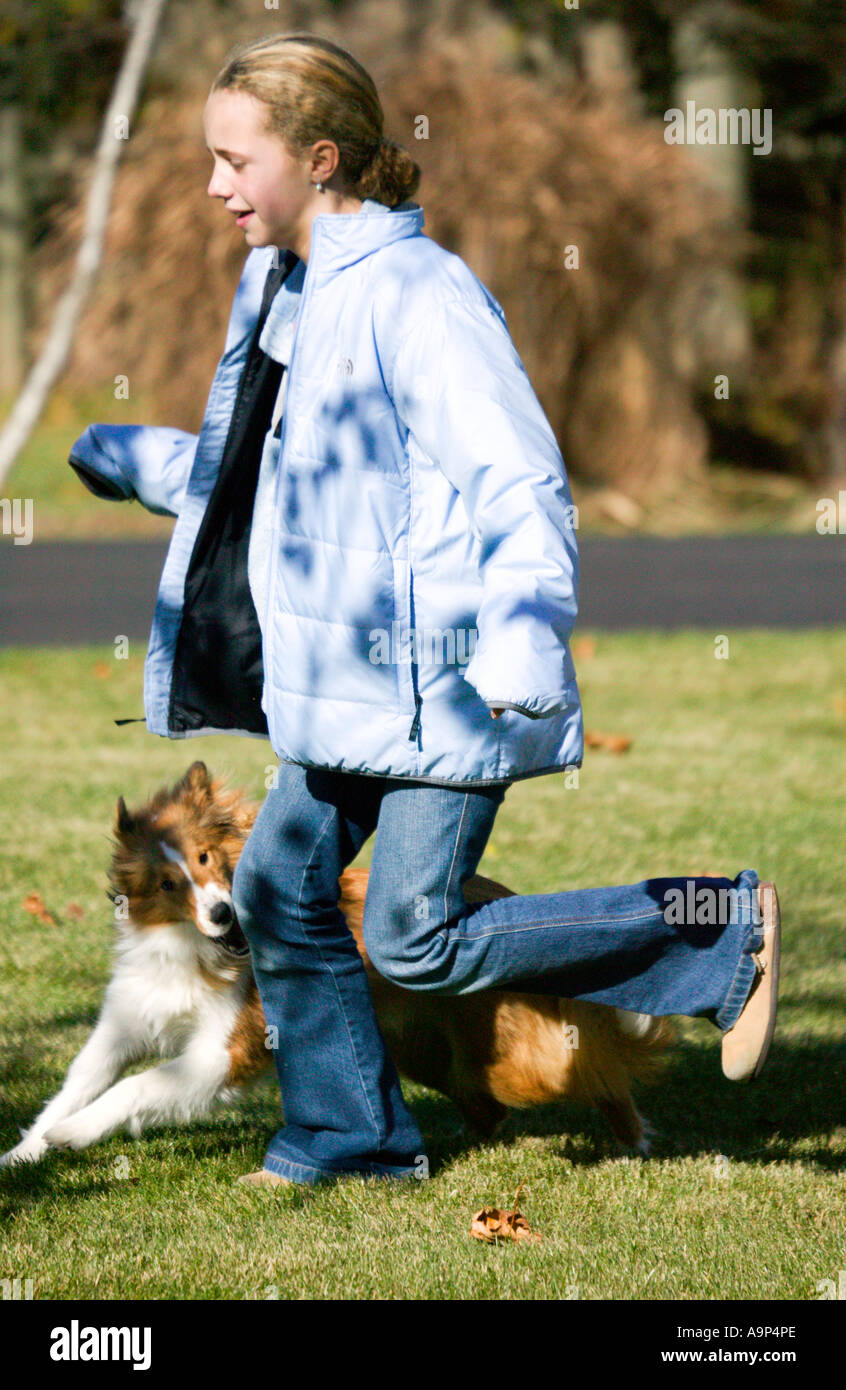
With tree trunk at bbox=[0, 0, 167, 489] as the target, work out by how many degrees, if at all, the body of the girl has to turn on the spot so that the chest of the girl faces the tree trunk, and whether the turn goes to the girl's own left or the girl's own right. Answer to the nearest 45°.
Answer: approximately 45° to the girl's own right

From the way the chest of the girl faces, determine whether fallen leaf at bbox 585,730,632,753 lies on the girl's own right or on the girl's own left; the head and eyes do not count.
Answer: on the girl's own right

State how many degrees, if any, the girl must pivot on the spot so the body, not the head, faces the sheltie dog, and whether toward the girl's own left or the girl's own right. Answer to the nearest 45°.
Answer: approximately 45° to the girl's own right

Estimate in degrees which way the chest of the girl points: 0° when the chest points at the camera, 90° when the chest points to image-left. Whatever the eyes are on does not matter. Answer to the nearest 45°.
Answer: approximately 90°
